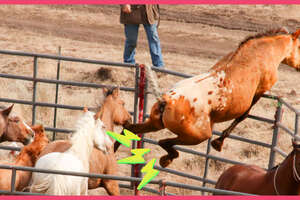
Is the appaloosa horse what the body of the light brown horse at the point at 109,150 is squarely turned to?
yes

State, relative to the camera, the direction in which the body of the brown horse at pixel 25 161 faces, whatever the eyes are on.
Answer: to the viewer's right

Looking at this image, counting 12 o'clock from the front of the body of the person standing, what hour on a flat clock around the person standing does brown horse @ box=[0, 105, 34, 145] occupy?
The brown horse is roughly at 1 o'clock from the person standing.

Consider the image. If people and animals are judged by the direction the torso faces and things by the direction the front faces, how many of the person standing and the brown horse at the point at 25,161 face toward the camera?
1

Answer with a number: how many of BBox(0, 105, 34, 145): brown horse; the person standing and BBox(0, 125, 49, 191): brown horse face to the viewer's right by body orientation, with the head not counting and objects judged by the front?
2

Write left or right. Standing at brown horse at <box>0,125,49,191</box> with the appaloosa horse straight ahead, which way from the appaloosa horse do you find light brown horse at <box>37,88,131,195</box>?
left

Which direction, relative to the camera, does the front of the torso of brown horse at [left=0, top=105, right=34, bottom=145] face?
to the viewer's right
